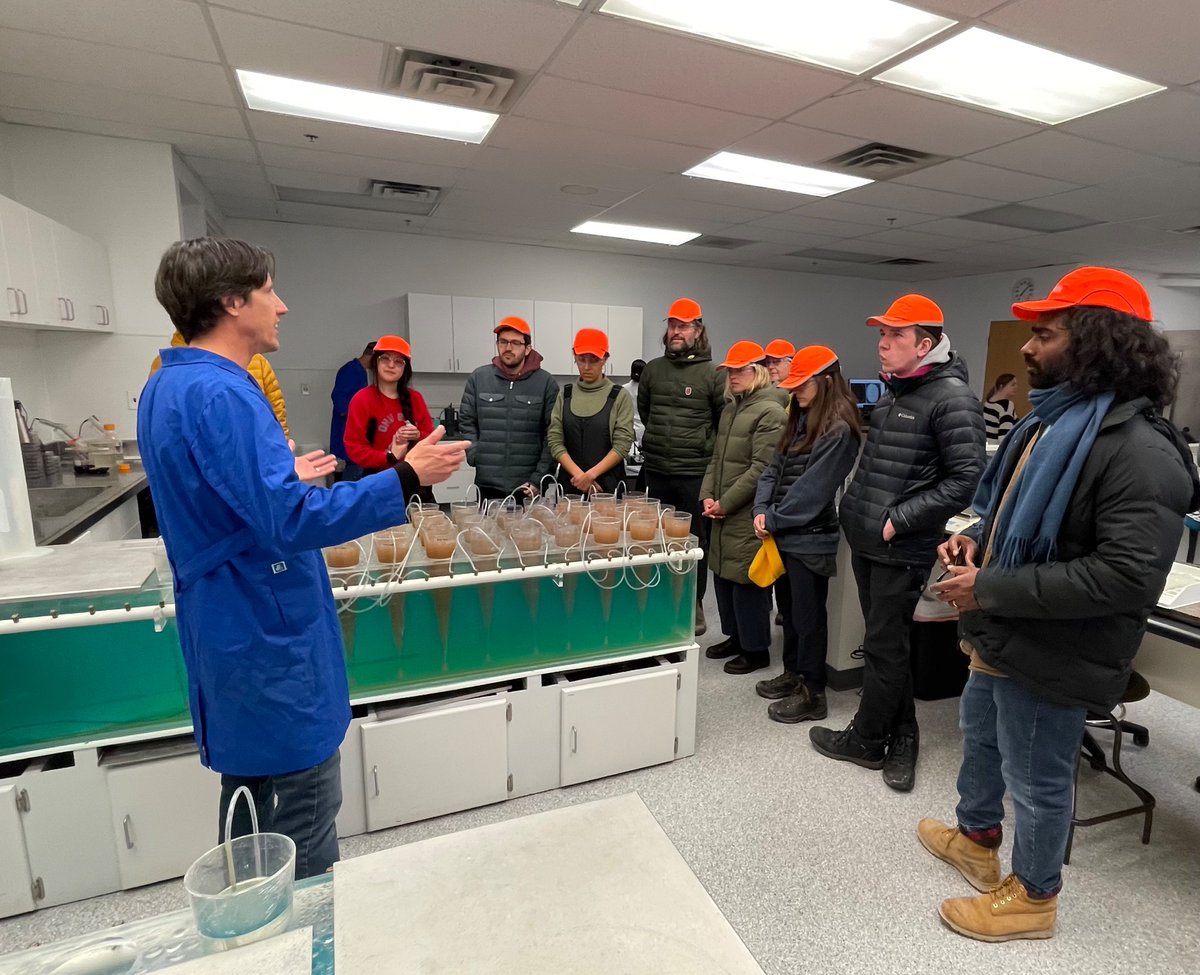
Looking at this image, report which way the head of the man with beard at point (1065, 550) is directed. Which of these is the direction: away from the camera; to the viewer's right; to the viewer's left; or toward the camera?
to the viewer's left

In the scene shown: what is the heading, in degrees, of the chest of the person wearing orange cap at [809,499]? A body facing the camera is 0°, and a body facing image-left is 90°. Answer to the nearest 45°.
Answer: approximately 90°

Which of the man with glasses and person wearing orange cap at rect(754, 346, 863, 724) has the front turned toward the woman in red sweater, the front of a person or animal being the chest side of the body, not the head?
the person wearing orange cap

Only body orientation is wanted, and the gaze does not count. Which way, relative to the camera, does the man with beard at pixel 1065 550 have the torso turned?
to the viewer's left

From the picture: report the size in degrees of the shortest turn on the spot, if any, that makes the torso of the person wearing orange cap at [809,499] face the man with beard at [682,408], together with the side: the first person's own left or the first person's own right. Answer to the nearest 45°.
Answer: approximately 45° to the first person's own right

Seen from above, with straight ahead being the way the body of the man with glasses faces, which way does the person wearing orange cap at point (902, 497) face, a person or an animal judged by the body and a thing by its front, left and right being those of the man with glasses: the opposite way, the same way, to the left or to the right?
to the right

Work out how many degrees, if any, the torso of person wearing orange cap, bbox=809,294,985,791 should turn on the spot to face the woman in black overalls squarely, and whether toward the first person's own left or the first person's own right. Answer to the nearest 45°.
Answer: approximately 90° to the first person's own right
